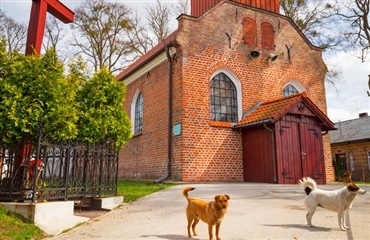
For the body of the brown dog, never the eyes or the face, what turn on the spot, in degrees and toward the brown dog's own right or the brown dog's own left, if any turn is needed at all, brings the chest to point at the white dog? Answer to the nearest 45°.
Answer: approximately 90° to the brown dog's own left

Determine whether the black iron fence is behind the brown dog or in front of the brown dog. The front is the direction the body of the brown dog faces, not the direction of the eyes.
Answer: behind

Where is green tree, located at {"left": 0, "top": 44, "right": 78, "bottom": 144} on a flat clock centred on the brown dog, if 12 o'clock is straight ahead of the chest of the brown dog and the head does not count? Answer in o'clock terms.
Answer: The green tree is roughly at 5 o'clock from the brown dog.

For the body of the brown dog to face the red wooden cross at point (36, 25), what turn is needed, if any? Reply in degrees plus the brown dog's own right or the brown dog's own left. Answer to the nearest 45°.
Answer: approximately 180°

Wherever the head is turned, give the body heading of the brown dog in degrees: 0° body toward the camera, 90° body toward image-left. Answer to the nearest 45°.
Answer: approximately 315°

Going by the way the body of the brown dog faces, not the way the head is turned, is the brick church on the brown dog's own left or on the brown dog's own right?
on the brown dog's own left
